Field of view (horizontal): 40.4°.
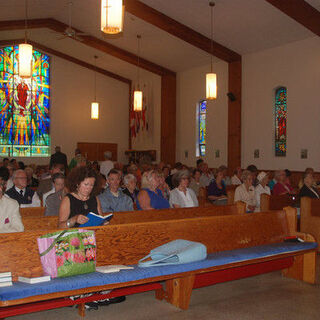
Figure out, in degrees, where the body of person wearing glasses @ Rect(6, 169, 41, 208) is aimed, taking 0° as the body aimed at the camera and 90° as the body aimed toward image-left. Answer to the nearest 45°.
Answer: approximately 315°

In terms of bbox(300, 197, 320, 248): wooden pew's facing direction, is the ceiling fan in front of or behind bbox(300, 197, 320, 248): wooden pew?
behind
